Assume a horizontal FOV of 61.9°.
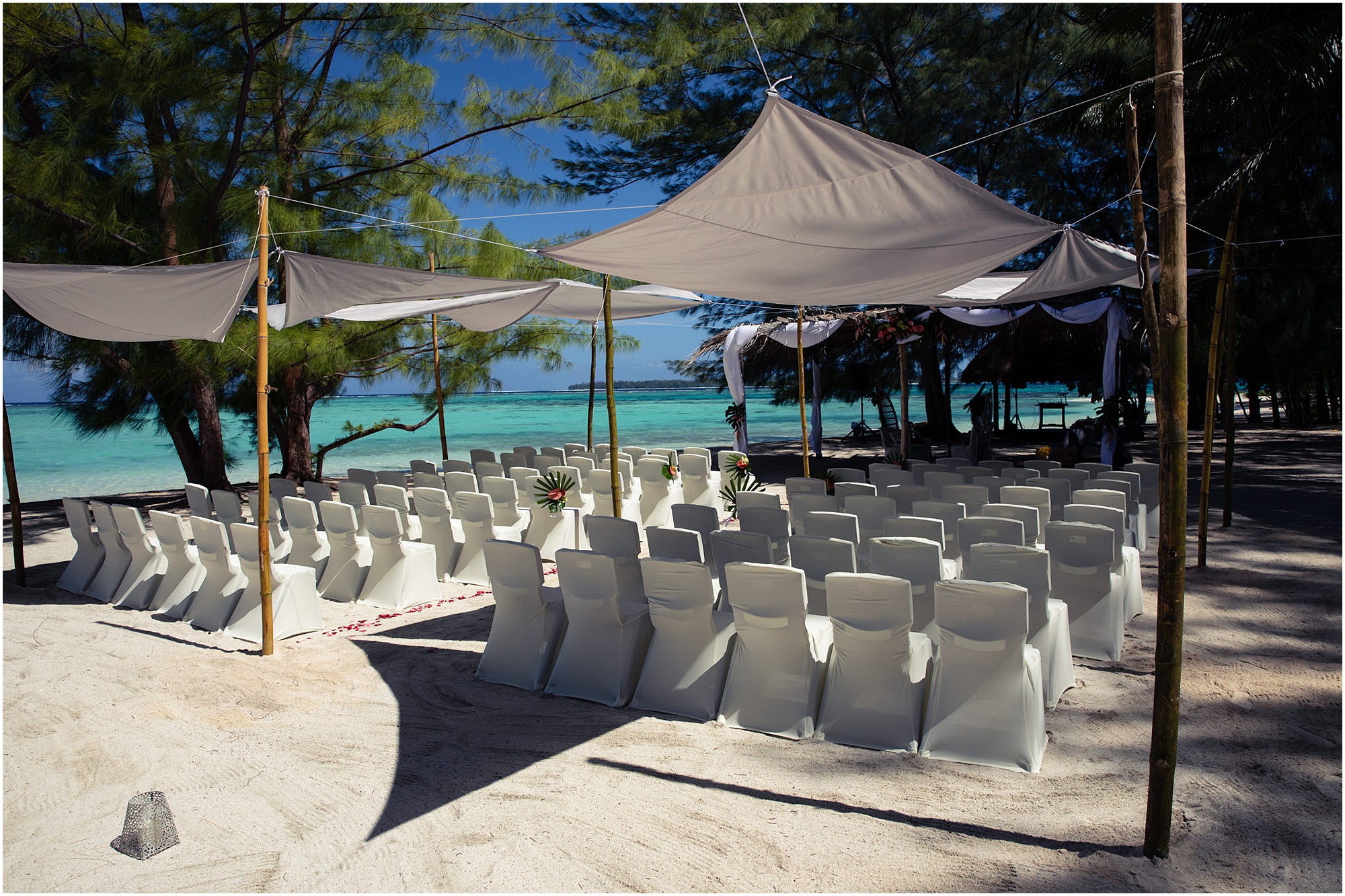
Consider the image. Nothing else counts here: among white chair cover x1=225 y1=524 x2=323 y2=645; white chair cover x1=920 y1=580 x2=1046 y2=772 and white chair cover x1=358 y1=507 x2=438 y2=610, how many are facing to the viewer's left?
0

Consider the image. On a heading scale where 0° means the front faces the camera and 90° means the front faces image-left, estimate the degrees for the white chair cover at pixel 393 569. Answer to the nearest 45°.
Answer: approximately 225°

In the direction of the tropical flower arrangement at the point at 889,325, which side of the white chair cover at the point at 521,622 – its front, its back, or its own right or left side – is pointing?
front

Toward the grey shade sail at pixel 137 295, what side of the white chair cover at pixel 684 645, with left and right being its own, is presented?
left

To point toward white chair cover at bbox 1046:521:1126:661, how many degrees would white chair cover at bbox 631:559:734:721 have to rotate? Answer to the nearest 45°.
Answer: approximately 45° to its right

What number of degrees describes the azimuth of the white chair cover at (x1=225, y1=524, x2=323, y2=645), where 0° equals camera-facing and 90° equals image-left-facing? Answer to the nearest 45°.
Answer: approximately 225°

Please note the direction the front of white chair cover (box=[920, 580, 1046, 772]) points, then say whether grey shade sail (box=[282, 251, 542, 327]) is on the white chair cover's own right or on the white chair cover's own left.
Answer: on the white chair cover's own left

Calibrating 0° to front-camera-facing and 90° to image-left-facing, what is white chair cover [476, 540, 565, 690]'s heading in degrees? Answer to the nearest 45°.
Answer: approximately 225°

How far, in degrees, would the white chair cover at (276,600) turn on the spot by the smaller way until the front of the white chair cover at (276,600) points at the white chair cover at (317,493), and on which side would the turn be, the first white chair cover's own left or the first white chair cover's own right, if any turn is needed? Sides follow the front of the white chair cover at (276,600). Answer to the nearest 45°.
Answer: approximately 45° to the first white chair cover's own left

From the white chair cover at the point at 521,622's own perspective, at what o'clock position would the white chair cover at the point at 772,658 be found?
the white chair cover at the point at 772,658 is roughly at 3 o'clock from the white chair cover at the point at 521,622.

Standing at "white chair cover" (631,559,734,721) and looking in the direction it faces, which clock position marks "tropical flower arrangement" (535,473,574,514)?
The tropical flower arrangement is roughly at 10 o'clock from the white chair cover.

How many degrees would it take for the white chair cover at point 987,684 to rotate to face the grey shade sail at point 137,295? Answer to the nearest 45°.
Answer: approximately 90° to its left

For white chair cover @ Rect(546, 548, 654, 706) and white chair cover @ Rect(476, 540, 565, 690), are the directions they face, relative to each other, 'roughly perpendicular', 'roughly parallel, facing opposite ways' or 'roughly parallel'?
roughly parallel

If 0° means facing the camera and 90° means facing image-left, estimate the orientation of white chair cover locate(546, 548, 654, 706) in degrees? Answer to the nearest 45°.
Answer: approximately 225°

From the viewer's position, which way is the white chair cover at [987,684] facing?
facing away from the viewer

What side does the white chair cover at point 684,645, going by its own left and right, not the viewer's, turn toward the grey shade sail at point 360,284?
left

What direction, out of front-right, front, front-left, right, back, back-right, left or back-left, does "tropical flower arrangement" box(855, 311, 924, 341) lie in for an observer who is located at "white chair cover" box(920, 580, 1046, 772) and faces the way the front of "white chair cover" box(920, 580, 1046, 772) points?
front
